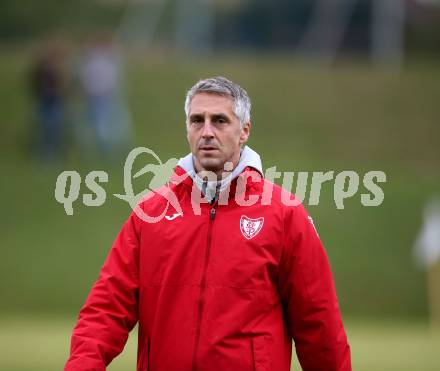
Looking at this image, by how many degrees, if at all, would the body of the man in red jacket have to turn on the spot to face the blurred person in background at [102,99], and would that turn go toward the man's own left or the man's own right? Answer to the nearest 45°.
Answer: approximately 180°

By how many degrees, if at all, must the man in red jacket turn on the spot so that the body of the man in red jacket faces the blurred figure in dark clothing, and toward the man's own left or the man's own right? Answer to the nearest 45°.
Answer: approximately 180°

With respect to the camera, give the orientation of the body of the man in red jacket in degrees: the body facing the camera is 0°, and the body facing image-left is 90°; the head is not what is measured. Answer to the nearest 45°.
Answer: approximately 0°
